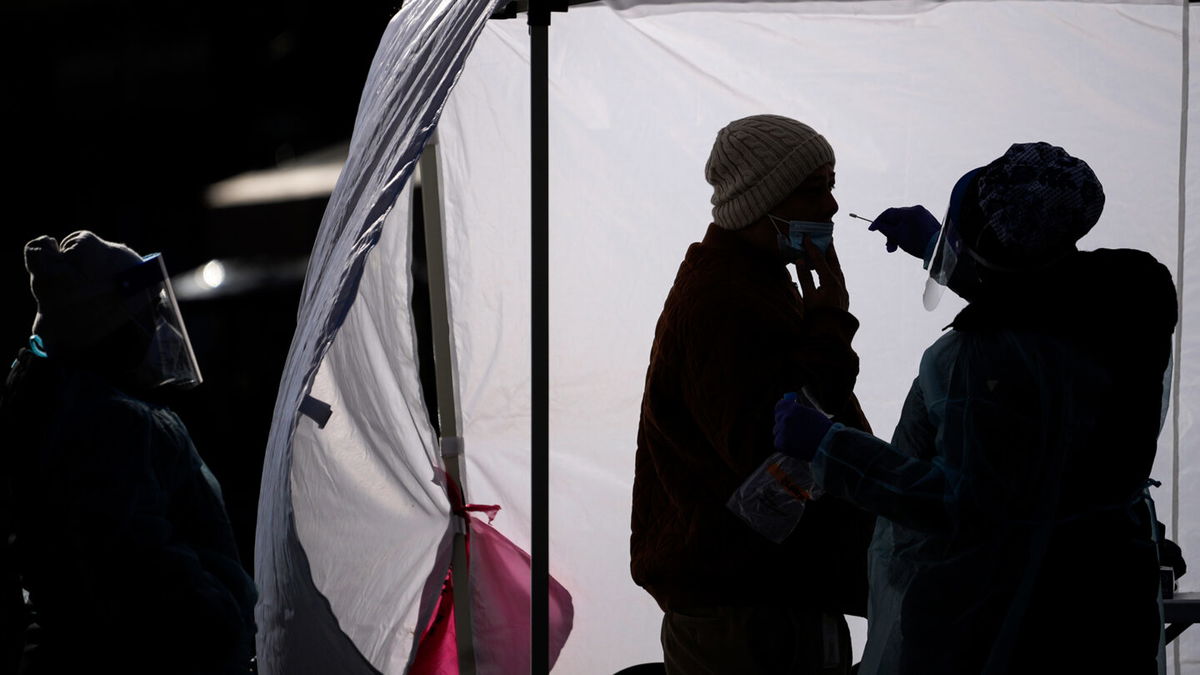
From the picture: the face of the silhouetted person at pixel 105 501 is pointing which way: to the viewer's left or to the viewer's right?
to the viewer's right

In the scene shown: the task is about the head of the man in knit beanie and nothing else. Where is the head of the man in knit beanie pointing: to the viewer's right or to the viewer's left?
to the viewer's right

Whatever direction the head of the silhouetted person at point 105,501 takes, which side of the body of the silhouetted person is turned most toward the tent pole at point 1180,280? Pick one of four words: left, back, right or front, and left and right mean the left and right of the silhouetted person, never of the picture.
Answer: front

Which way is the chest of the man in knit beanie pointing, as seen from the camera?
to the viewer's right

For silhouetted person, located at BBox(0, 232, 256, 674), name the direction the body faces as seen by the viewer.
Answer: to the viewer's right

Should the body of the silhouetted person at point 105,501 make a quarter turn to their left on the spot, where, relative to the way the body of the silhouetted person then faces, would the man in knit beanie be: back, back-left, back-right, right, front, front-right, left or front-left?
back-right

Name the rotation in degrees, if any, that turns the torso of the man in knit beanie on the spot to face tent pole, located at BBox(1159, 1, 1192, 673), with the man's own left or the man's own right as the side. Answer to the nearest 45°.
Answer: approximately 45° to the man's own left

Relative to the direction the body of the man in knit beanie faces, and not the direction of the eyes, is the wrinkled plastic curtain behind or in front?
behind
